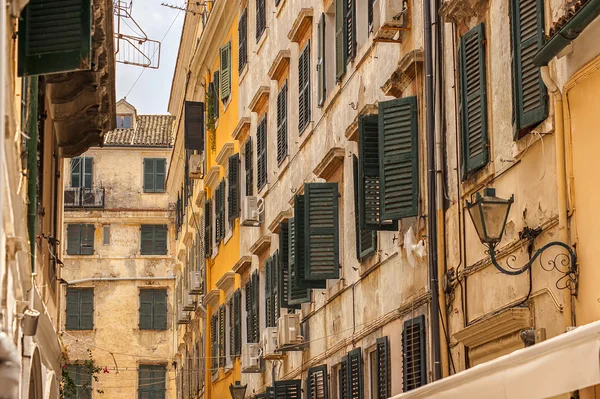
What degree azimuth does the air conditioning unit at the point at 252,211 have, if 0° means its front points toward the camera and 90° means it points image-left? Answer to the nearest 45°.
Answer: approximately 45°

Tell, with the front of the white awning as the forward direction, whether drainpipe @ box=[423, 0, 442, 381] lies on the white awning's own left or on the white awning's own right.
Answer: on the white awning's own right

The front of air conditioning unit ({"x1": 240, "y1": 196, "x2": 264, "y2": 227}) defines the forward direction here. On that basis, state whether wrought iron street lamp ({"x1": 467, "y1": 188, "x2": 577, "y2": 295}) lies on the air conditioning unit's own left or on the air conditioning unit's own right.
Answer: on the air conditioning unit's own left

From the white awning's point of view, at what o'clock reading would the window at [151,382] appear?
The window is roughly at 4 o'clock from the white awning.

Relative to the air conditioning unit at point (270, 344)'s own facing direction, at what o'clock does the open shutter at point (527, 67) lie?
The open shutter is roughly at 10 o'clock from the air conditioning unit.

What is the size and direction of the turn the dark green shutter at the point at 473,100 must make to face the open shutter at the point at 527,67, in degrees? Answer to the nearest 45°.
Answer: approximately 45° to its left

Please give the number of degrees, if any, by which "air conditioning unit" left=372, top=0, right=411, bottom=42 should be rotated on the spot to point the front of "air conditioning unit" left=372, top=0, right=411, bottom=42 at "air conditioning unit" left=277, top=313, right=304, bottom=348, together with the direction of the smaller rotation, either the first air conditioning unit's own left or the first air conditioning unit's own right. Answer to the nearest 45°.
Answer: approximately 135° to the first air conditioning unit's own right

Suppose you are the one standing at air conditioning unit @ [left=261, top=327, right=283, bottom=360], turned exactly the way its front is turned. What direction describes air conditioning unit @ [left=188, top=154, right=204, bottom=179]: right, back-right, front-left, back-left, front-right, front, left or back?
back-right

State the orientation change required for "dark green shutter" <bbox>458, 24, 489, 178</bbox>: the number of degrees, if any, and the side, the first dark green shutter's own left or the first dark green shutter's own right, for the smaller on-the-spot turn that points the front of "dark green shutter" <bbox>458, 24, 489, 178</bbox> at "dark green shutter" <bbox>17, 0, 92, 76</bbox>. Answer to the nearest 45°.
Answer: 0° — it already faces it
